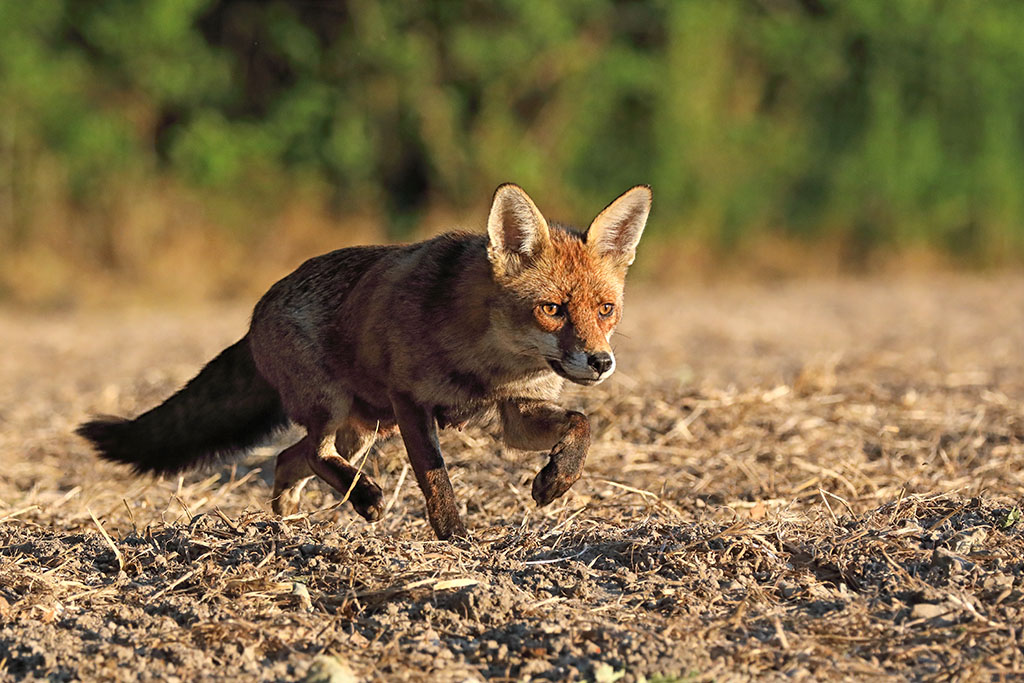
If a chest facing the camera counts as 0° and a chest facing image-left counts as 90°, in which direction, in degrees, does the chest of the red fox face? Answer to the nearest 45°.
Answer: approximately 315°

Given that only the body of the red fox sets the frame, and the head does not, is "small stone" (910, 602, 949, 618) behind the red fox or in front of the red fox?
in front
